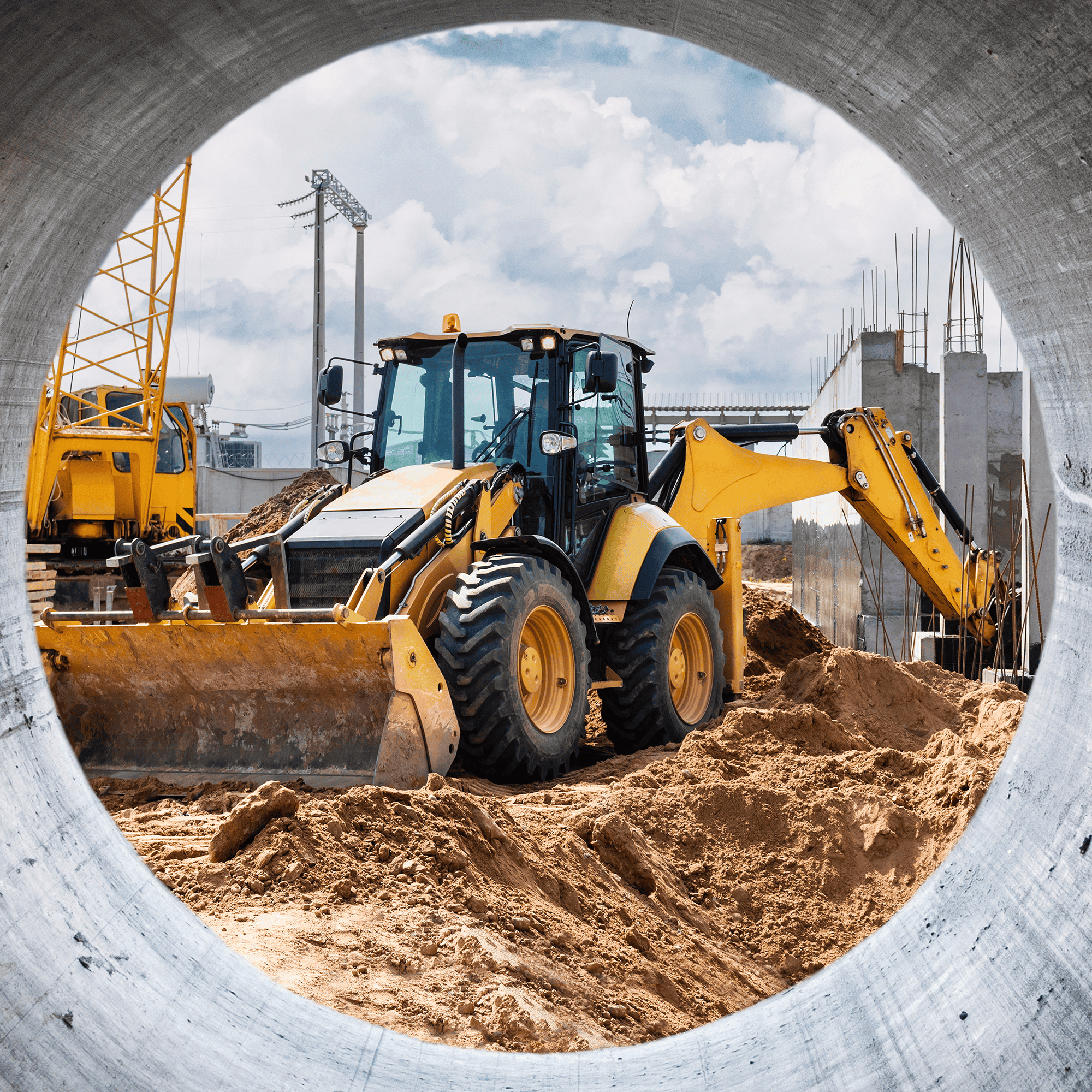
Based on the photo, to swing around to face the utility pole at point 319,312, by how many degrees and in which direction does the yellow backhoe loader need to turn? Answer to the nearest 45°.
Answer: approximately 135° to its right

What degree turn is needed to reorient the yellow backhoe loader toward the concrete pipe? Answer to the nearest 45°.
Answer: approximately 45° to its left

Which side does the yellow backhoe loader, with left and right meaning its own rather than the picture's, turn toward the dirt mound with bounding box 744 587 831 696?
back

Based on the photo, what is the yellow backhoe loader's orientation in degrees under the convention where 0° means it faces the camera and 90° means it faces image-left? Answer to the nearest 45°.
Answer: approximately 45°

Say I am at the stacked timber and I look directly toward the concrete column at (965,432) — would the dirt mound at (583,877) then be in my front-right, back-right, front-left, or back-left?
front-right

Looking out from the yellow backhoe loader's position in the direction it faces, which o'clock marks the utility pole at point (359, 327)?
The utility pole is roughly at 4 o'clock from the yellow backhoe loader.

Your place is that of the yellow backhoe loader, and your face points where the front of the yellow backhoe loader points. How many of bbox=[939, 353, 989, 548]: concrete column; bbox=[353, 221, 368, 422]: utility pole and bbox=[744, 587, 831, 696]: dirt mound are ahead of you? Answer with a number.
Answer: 0

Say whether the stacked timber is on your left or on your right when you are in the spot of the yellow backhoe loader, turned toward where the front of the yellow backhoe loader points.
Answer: on your right

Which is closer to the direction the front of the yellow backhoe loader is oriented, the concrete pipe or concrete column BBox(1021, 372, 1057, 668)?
the concrete pipe

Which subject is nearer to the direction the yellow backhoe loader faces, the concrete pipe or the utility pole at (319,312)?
the concrete pipe

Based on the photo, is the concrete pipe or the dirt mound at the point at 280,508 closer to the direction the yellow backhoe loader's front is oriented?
the concrete pipe

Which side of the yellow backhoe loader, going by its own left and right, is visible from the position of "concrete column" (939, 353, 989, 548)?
back

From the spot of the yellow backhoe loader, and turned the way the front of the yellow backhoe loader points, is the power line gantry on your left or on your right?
on your right
